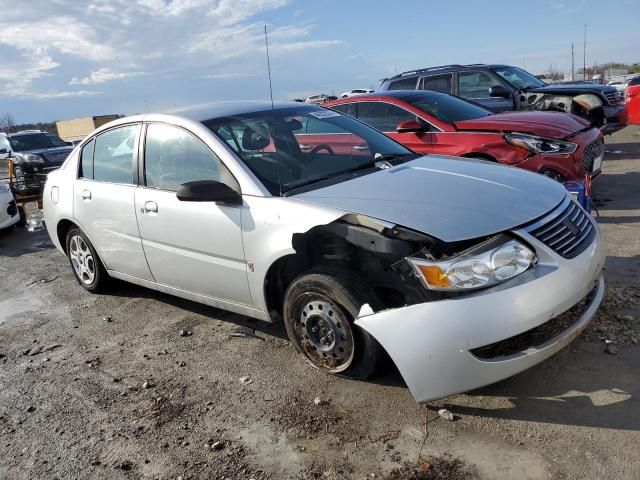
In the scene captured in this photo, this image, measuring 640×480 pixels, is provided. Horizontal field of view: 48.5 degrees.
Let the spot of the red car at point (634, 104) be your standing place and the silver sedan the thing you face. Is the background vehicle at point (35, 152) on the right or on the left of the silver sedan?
right

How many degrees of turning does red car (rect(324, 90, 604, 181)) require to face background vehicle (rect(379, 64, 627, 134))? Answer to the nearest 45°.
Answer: approximately 135° to its left

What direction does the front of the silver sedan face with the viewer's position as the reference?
facing the viewer and to the right of the viewer

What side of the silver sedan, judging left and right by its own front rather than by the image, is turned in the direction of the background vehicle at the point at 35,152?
back

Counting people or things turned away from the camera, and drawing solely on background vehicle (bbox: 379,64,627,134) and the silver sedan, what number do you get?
0

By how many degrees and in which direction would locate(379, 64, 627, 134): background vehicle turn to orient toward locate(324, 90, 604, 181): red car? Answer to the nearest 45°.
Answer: approximately 45° to its right

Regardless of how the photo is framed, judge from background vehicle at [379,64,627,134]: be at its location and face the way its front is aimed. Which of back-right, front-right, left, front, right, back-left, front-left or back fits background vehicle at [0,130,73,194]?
back-right

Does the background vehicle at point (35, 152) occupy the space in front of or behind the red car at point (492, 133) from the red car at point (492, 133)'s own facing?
behind

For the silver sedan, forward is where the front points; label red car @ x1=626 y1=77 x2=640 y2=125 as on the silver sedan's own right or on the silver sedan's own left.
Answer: on the silver sedan's own left

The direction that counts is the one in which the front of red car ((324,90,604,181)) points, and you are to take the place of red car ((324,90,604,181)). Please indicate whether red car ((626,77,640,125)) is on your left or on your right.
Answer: on your left

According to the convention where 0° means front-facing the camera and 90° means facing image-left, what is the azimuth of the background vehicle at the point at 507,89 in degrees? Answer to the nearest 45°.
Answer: approximately 315°
